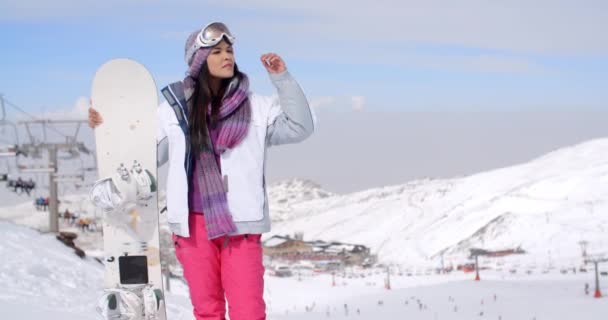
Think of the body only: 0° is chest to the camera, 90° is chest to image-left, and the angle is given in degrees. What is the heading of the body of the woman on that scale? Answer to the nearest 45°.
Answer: approximately 0°
